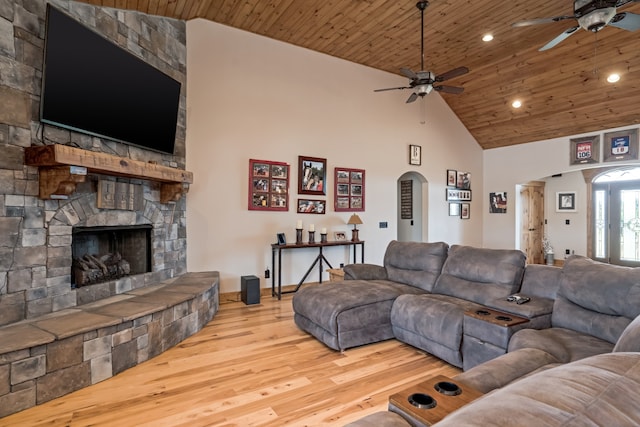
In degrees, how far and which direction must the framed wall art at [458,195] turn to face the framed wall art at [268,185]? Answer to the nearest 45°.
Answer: approximately 90° to its right

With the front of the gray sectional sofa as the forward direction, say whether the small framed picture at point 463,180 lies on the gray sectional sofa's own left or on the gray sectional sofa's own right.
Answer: on the gray sectional sofa's own right

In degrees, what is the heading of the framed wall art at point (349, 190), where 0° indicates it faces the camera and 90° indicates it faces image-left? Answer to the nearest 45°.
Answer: approximately 315°

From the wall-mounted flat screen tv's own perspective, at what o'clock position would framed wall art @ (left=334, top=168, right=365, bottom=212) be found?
The framed wall art is roughly at 10 o'clock from the wall-mounted flat screen tv.

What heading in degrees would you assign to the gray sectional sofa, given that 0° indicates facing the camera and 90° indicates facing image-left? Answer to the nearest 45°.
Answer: approximately 45°

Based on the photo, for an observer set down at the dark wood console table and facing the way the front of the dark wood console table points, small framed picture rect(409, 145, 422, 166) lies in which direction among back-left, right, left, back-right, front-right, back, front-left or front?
left

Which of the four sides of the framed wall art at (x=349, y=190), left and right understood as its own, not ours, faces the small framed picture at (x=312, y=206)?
right

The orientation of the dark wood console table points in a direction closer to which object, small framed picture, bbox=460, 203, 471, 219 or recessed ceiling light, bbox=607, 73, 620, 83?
the recessed ceiling light

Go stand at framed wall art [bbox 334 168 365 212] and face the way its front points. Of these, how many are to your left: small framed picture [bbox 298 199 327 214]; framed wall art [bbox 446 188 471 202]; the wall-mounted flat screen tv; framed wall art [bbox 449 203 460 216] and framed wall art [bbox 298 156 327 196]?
2

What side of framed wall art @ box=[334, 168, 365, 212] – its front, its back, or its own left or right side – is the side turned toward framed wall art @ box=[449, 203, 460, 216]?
left
